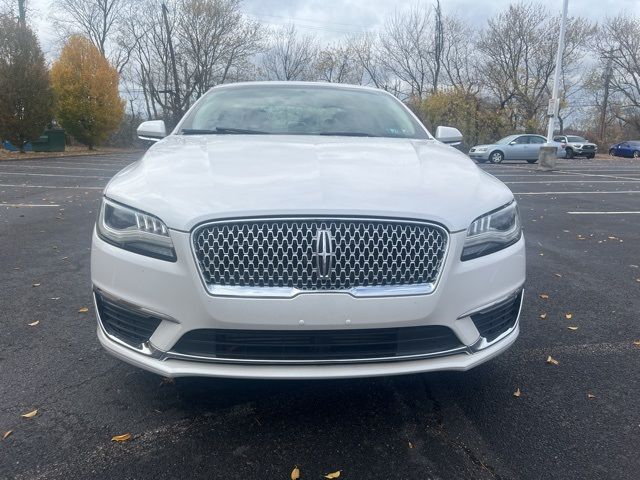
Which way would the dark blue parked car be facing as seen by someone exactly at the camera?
facing to the left of the viewer

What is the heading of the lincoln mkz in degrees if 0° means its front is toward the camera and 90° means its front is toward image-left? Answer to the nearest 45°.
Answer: approximately 0°

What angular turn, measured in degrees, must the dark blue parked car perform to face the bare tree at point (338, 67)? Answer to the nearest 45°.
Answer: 0° — it already faces it

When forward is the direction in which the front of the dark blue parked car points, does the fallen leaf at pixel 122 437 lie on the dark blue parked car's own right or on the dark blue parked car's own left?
on the dark blue parked car's own left

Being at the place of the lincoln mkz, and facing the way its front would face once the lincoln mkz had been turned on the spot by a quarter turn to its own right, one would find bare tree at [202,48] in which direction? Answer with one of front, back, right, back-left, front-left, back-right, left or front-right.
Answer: right

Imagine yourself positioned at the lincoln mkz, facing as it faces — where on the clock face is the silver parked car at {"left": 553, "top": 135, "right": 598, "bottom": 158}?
The silver parked car is roughly at 7 o'clock from the lincoln mkz.

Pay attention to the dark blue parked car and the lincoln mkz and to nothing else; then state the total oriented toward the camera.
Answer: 1
